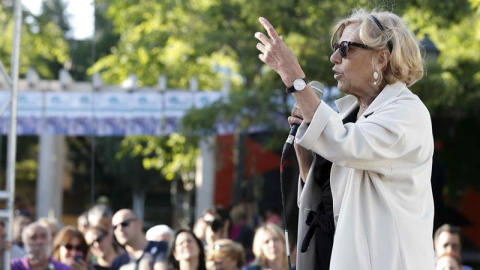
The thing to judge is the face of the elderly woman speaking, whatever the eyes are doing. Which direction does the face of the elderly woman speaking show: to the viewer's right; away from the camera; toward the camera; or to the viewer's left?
to the viewer's left

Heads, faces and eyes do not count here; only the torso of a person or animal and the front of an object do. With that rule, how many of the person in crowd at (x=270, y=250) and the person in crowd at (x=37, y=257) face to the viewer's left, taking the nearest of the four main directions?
0

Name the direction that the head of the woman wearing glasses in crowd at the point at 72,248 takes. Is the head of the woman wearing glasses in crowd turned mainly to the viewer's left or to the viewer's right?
to the viewer's right

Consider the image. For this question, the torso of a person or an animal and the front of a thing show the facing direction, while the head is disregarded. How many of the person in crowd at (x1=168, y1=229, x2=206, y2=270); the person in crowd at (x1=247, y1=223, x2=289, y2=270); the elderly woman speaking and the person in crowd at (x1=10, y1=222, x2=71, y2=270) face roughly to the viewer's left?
1

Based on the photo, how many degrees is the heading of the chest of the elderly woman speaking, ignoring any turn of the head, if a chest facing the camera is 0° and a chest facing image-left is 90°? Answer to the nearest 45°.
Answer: approximately 90°

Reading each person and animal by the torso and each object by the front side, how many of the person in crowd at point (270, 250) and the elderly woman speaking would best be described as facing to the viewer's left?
1

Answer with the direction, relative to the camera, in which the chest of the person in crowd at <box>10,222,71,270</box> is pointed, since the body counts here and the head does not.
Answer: toward the camera

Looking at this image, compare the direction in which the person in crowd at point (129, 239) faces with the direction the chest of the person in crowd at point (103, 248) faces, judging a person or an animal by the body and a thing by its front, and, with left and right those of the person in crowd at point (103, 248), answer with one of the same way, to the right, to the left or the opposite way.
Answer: the same way

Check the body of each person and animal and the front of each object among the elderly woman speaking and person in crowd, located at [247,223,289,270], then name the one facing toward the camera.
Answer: the person in crowd

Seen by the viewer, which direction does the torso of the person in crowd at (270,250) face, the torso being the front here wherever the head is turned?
toward the camera

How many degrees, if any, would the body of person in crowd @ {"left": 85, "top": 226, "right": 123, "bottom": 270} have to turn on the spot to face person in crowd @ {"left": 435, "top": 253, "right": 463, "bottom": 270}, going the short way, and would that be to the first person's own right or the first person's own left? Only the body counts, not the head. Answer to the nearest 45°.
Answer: approximately 90° to the first person's own left

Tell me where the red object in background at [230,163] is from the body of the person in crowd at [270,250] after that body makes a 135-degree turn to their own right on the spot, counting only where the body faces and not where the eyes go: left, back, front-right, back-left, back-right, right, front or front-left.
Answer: front-right

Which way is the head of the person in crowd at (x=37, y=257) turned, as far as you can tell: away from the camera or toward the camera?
toward the camera

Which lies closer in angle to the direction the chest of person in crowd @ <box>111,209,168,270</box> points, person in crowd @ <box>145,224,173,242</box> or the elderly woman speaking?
the elderly woman speaking

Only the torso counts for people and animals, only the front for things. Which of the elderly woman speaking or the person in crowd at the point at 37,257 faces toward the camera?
the person in crowd
